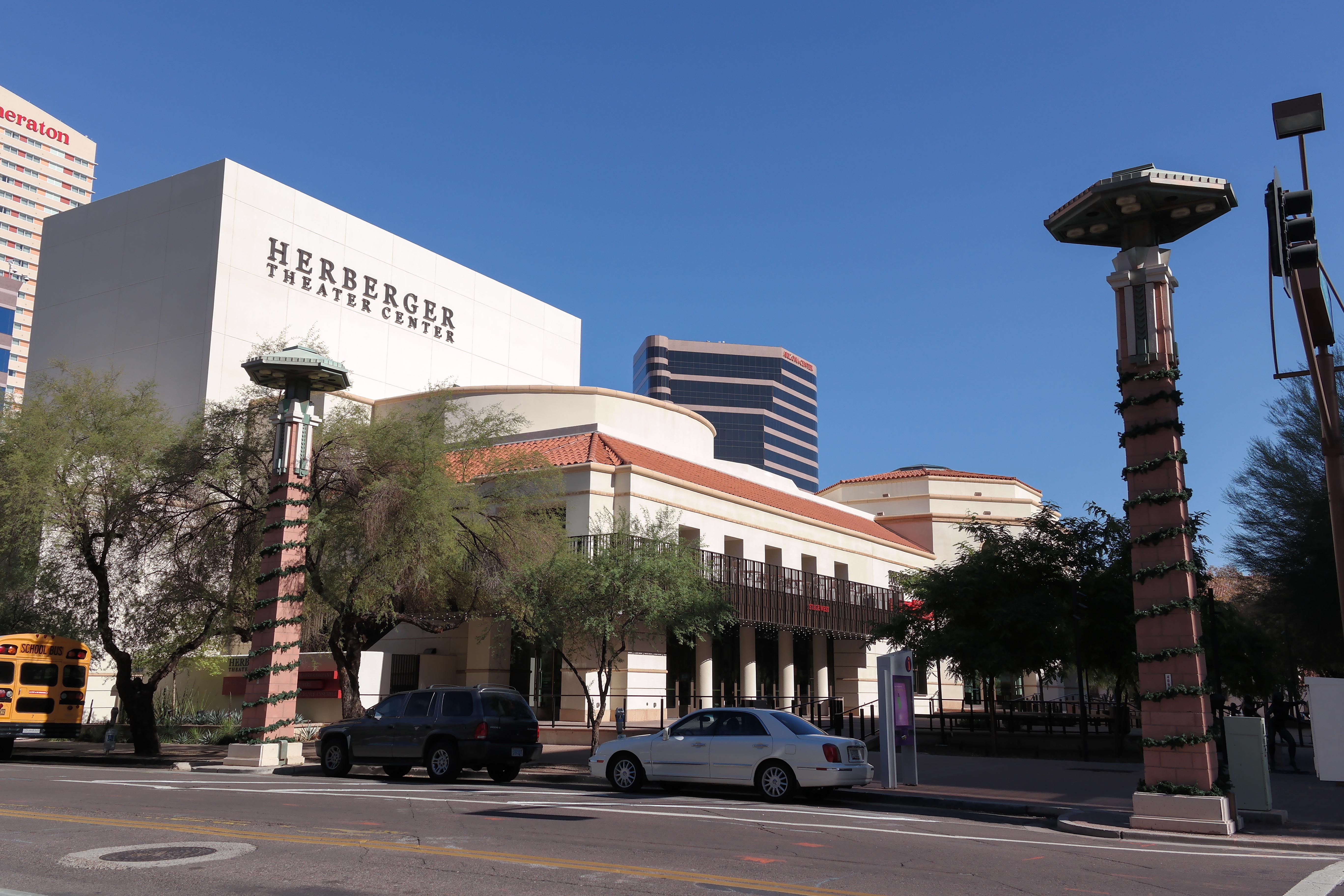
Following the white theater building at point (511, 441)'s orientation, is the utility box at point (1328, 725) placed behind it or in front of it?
in front

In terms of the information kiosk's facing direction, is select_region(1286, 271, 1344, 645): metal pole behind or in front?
in front

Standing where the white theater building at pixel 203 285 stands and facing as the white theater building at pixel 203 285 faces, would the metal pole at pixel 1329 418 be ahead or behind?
ahead

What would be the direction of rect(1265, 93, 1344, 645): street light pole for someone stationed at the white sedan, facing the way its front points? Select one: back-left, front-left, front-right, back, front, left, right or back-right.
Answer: back

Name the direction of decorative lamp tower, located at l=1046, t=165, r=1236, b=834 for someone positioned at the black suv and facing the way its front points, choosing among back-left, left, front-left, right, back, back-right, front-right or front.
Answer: back

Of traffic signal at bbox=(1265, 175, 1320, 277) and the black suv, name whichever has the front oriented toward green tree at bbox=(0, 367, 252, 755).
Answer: the black suv

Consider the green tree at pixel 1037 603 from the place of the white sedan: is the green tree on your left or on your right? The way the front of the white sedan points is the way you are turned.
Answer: on your right

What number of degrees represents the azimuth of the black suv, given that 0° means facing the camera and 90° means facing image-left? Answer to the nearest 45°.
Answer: approximately 135°
